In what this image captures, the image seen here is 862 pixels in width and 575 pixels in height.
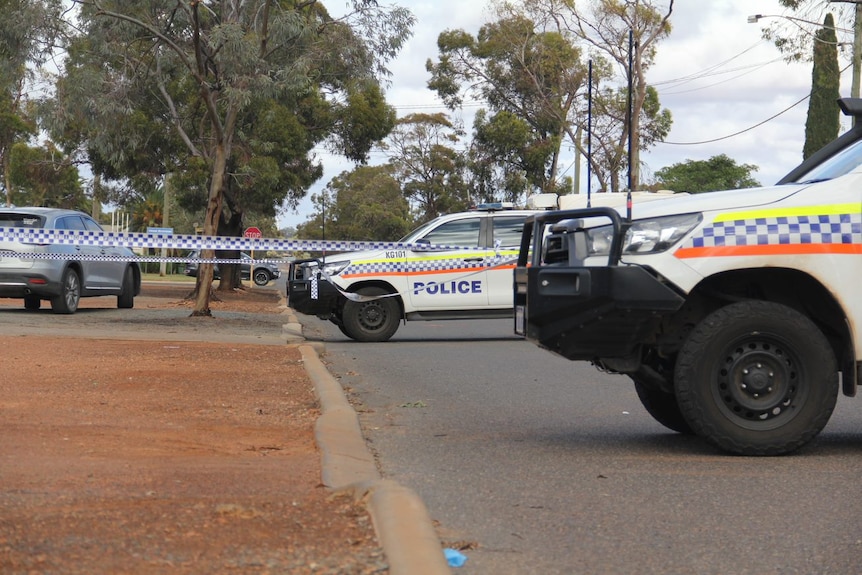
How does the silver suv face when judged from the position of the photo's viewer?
facing away from the viewer and to the right of the viewer

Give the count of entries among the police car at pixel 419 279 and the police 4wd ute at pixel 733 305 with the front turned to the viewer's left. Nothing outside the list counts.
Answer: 2

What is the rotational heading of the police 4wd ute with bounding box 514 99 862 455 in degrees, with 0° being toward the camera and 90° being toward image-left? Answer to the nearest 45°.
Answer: approximately 90°

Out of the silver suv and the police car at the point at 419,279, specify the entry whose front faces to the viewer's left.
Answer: the police car

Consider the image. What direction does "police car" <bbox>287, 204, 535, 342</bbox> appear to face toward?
to the viewer's left

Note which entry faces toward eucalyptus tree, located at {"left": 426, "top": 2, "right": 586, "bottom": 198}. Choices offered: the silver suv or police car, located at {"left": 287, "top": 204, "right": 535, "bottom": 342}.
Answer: the silver suv

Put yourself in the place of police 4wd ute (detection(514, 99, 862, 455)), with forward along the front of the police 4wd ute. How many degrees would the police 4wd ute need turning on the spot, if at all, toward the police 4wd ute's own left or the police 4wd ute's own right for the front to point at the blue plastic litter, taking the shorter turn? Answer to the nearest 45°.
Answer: approximately 45° to the police 4wd ute's own left

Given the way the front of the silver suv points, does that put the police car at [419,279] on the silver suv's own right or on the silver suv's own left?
on the silver suv's own right

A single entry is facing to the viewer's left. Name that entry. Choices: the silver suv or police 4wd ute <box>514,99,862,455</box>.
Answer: the police 4wd ute

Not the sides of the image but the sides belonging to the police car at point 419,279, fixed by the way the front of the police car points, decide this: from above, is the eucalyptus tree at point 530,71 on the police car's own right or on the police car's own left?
on the police car's own right

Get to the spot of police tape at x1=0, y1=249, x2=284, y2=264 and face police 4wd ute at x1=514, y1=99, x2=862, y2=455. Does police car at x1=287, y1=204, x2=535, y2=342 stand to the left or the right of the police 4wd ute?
left
